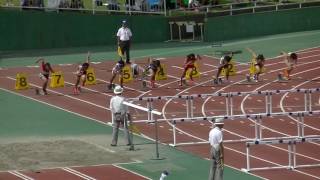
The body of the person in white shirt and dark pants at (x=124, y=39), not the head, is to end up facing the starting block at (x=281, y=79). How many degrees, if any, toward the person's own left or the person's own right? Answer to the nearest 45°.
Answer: approximately 90° to the person's own left

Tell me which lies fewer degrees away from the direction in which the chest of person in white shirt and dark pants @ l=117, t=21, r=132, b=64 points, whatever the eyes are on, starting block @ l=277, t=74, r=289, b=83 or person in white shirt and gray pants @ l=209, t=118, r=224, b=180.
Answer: the person in white shirt and gray pants

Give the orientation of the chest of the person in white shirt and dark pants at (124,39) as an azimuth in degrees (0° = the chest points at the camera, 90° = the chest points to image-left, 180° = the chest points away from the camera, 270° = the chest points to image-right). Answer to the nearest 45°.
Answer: approximately 0°

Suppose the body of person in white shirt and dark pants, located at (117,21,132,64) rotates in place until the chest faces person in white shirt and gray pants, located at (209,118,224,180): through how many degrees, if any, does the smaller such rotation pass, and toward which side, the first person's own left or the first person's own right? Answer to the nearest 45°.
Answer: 0° — they already face them
